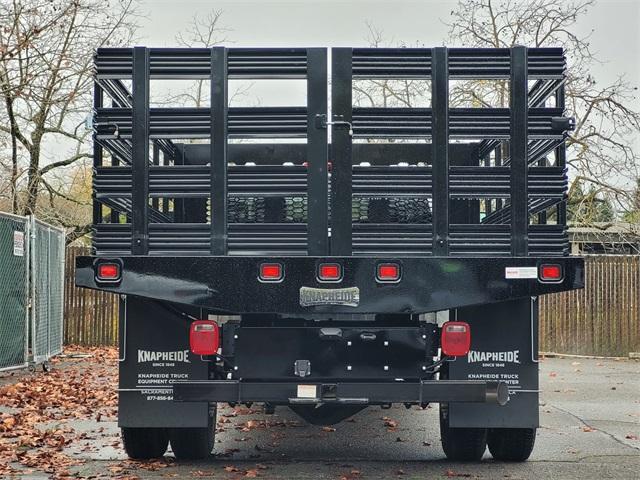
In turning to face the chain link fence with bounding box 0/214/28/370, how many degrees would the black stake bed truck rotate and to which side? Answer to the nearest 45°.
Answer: approximately 45° to its left

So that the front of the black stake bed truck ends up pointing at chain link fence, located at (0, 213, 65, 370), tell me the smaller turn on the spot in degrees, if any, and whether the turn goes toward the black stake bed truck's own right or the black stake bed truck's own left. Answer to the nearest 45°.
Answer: approximately 45° to the black stake bed truck's own left

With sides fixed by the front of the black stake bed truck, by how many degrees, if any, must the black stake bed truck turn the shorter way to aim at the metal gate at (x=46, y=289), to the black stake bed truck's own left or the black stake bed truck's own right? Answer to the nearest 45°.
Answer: approximately 45° to the black stake bed truck's own left

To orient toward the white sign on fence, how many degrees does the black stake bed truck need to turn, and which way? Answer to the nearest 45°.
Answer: approximately 45° to its left

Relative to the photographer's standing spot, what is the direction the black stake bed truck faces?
facing away from the viewer
